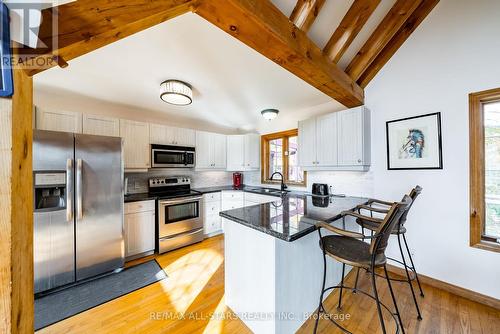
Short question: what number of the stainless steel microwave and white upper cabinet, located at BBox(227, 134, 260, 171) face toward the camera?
2

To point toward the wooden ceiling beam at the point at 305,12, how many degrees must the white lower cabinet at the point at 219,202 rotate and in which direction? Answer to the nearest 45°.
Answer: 0° — it already faces it

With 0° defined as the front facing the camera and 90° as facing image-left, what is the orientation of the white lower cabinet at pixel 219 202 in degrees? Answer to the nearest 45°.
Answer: approximately 315°

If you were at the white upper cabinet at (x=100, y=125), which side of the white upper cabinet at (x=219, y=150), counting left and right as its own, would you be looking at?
right

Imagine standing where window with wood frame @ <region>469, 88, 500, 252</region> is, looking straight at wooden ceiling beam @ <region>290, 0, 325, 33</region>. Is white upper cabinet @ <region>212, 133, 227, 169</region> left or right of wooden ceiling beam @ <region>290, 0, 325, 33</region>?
right

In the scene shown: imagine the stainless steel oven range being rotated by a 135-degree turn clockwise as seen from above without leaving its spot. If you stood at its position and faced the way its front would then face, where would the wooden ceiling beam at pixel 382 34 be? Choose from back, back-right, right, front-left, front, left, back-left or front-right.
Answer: back-left

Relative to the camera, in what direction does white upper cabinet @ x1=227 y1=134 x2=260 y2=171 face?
facing the viewer

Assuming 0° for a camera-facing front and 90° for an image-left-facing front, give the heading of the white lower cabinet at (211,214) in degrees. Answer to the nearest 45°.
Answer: approximately 315°

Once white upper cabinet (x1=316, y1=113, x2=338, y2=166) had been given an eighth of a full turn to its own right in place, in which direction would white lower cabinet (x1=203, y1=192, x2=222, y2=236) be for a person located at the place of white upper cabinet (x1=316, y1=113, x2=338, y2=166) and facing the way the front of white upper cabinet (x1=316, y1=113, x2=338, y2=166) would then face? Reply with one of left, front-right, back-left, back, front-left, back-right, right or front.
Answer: front

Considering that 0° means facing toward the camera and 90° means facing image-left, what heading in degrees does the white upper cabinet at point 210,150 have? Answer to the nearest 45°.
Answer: approximately 315°

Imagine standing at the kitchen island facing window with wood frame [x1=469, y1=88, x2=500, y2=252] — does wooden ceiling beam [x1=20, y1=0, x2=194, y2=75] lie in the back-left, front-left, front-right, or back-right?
back-right

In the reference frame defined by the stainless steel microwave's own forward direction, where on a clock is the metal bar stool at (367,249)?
The metal bar stool is roughly at 11 o'clock from the stainless steel microwave.
